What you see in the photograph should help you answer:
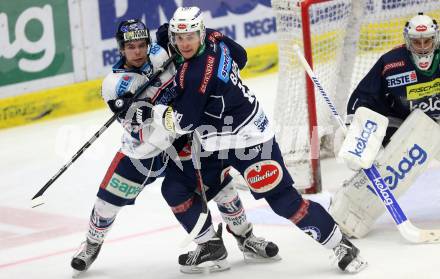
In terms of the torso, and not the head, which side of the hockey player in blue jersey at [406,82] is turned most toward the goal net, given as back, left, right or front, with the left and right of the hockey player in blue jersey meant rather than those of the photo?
back

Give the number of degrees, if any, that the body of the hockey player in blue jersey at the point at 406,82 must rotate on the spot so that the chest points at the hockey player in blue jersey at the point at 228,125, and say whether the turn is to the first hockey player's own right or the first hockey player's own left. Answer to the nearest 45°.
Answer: approximately 45° to the first hockey player's own right

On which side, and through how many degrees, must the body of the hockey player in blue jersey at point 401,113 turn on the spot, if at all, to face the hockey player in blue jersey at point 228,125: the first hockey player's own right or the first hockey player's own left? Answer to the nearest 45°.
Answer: approximately 45° to the first hockey player's own right

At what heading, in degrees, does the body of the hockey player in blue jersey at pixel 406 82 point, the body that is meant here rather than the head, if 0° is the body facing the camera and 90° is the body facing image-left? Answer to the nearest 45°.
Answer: approximately 0°

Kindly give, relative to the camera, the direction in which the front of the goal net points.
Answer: facing the viewer and to the right of the viewer

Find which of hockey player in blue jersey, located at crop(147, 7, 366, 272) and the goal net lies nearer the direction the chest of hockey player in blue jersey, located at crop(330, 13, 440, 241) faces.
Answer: the hockey player in blue jersey

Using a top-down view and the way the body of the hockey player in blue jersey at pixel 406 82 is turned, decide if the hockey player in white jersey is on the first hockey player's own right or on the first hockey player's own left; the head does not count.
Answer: on the first hockey player's own right

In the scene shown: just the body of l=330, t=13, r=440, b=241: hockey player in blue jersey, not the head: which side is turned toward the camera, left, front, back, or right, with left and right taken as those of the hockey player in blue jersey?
front

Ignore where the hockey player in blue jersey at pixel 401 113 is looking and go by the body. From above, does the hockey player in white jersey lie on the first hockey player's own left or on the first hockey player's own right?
on the first hockey player's own right

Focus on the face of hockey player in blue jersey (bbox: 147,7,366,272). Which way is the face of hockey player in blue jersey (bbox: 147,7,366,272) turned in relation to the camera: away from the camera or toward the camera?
toward the camera

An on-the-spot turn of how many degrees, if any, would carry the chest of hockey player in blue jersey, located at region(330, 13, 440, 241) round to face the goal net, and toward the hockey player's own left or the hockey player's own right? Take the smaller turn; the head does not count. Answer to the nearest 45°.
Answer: approximately 180°

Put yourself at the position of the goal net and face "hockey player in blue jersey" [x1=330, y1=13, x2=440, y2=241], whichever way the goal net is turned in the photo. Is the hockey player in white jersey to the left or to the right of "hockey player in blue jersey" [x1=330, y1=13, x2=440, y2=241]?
right
